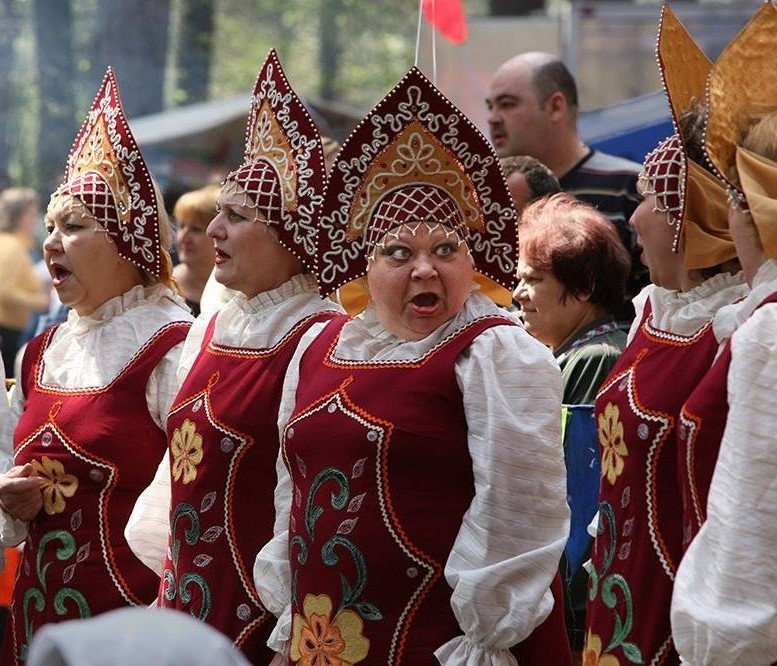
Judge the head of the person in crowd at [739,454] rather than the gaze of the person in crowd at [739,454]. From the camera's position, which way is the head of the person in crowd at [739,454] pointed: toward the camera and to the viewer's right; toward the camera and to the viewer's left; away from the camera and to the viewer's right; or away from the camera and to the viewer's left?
away from the camera and to the viewer's left

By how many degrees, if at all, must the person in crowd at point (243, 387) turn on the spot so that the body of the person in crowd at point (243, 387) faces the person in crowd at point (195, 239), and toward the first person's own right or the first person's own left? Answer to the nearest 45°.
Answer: approximately 135° to the first person's own right

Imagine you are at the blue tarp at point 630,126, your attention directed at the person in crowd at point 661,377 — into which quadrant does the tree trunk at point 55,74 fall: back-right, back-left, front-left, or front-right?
back-right

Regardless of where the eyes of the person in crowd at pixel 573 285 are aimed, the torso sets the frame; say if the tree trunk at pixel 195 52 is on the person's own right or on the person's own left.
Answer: on the person's own right

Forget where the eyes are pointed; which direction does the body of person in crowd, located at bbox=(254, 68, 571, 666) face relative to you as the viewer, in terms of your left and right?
facing the viewer and to the left of the viewer

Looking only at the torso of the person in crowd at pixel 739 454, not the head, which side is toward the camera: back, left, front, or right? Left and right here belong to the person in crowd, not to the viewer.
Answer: left

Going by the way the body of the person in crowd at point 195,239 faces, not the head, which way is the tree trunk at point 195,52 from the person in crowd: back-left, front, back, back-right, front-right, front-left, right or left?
back-right

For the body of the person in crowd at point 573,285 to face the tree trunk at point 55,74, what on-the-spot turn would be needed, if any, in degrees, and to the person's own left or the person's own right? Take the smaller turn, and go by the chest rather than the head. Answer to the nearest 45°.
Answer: approximately 45° to the person's own right

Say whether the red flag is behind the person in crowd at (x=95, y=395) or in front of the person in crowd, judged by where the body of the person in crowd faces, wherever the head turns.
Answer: behind

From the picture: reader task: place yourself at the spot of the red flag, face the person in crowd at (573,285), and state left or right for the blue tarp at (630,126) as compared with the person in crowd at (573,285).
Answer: left

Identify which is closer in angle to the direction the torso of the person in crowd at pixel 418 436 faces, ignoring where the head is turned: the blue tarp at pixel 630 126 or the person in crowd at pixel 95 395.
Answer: the person in crowd
